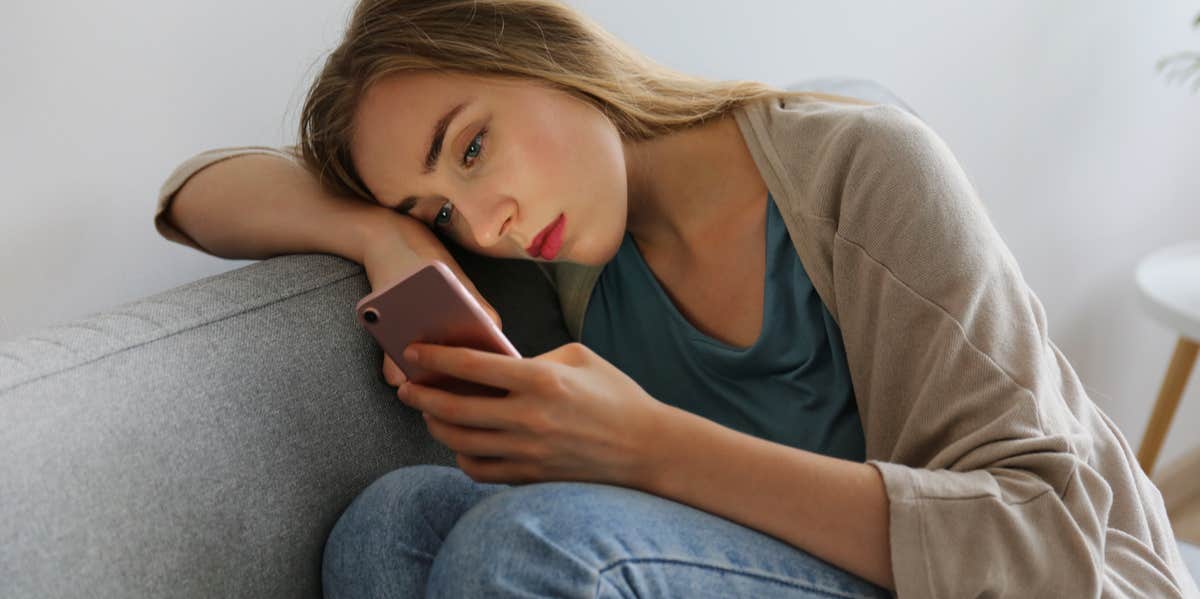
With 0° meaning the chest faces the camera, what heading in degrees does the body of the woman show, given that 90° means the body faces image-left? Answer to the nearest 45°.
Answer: approximately 45°

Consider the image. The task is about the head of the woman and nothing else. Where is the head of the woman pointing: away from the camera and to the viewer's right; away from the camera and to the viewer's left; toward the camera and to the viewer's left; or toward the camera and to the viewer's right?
toward the camera and to the viewer's left

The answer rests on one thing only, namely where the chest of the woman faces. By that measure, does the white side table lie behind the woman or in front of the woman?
behind
